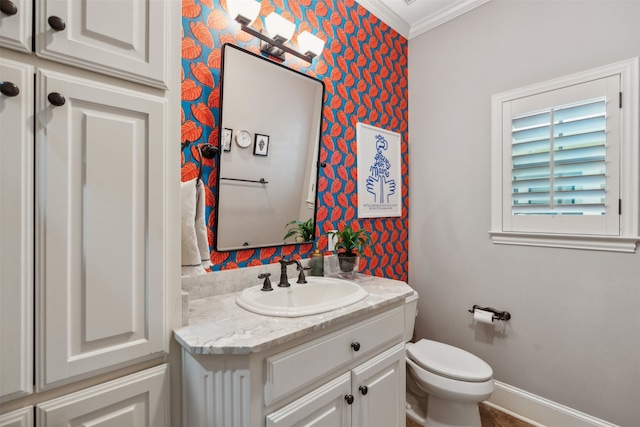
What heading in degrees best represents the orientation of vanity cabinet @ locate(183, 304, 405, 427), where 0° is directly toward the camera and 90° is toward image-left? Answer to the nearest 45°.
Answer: approximately 315°

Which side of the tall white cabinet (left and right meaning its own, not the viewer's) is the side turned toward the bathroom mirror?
left

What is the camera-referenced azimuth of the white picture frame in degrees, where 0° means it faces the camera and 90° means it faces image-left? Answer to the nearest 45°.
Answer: approximately 315°

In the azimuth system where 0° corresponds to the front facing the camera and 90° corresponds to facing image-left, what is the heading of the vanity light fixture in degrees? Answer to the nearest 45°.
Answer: approximately 315°
